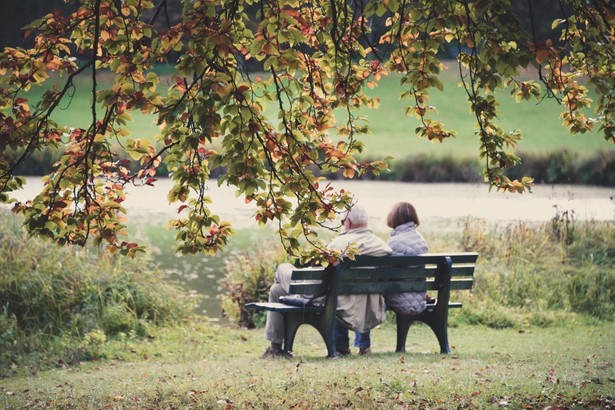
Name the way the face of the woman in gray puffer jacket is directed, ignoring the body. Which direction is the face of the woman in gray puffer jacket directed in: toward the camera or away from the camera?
away from the camera

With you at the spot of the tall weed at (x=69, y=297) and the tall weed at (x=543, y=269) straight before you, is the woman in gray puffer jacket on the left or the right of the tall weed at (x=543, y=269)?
right

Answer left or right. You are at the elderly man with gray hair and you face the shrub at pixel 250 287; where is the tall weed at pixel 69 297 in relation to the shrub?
left

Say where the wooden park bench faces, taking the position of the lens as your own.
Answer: facing away from the viewer and to the left of the viewer

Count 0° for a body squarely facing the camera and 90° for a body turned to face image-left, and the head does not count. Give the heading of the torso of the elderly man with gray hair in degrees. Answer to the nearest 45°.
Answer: approximately 135°

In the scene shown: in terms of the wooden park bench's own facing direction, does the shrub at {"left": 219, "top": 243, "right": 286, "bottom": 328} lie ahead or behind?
ahead

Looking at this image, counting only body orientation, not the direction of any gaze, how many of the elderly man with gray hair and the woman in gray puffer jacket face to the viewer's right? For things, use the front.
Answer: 0

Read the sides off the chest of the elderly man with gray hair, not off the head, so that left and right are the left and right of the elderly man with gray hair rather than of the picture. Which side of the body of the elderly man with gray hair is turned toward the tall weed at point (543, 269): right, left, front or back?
right

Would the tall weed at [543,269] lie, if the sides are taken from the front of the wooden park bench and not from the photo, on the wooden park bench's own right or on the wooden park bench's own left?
on the wooden park bench's own right
